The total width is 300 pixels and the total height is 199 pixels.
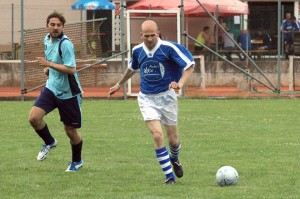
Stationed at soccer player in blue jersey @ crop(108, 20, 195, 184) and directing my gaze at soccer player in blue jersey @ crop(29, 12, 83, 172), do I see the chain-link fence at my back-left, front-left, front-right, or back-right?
front-right

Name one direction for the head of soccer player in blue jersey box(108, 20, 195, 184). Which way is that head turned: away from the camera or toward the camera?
toward the camera

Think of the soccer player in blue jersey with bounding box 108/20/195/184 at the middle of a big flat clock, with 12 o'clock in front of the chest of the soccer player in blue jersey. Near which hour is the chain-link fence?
The chain-link fence is roughly at 6 o'clock from the soccer player in blue jersey.

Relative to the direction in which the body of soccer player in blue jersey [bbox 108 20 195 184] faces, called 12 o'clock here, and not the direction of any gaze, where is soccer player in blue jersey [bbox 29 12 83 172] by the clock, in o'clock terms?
soccer player in blue jersey [bbox 29 12 83 172] is roughly at 4 o'clock from soccer player in blue jersey [bbox 108 20 195 184].

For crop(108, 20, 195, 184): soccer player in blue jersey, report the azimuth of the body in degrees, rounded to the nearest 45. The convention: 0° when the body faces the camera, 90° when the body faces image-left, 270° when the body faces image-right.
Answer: approximately 0°

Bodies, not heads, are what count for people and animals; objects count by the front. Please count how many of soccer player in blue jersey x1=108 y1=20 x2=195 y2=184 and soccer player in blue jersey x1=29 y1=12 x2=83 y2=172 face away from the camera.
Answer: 0
